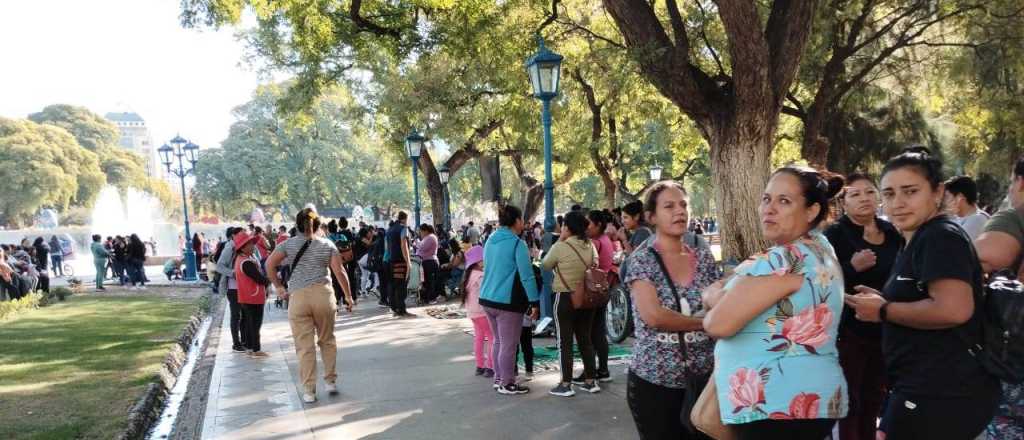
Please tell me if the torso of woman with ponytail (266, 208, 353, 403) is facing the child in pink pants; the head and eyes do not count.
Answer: no

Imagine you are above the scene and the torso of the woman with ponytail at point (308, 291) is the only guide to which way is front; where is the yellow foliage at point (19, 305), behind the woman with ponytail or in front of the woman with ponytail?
in front

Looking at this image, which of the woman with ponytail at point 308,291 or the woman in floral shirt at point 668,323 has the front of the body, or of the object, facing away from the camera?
the woman with ponytail

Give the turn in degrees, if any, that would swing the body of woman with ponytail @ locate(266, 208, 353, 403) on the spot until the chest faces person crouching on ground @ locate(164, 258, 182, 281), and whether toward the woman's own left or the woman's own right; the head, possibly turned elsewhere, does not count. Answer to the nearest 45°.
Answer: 0° — they already face them

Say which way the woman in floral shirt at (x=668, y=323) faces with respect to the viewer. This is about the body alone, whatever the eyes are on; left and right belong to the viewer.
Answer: facing the viewer and to the right of the viewer

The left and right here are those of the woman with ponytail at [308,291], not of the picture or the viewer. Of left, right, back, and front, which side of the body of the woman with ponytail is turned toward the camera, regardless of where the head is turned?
back

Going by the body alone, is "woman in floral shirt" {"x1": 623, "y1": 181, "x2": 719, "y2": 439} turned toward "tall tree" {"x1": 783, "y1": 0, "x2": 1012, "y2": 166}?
no

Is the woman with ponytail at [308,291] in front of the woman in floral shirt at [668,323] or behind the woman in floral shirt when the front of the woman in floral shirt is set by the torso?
behind

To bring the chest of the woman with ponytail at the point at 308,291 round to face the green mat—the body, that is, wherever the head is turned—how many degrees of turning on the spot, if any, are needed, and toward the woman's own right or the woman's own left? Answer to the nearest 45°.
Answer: approximately 90° to the woman's own right

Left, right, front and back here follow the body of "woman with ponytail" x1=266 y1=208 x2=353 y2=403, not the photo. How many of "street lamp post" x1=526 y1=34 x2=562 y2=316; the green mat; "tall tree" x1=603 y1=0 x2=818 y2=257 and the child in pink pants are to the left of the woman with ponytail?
0

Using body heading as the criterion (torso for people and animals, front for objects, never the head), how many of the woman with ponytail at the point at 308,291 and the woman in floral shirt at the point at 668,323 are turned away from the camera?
1

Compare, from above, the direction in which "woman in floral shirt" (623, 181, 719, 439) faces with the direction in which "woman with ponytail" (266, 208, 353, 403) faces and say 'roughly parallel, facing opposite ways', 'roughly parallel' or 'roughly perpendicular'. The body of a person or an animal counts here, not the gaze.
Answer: roughly parallel, facing opposite ways

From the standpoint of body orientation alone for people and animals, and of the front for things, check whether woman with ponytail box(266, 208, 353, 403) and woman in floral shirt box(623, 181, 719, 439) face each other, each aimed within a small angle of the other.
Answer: no

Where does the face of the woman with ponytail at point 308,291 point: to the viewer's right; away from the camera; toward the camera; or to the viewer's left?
away from the camera

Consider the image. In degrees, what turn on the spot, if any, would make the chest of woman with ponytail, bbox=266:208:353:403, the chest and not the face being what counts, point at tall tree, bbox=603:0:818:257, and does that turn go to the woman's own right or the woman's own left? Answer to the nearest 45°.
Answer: approximately 90° to the woman's own right

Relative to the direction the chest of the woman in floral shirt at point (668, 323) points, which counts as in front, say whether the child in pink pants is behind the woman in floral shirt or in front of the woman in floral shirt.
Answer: behind
